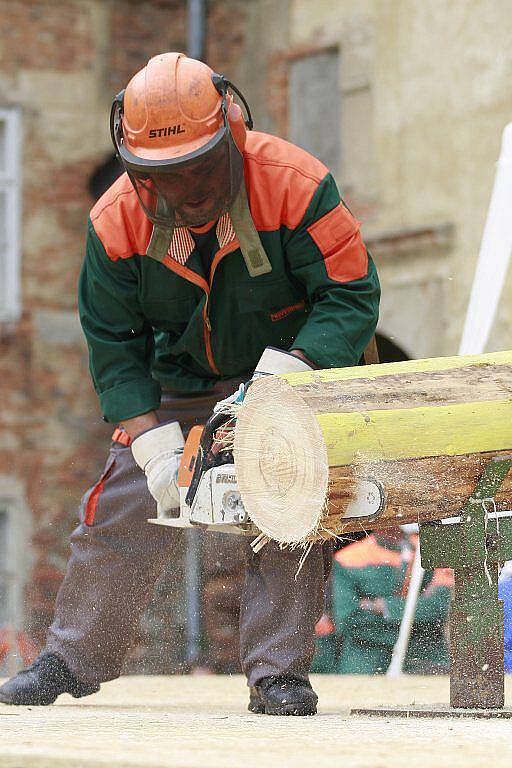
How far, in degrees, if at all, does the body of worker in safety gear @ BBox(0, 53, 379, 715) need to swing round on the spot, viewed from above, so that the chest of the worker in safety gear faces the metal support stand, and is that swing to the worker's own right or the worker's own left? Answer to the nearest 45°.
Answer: approximately 45° to the worker's own left

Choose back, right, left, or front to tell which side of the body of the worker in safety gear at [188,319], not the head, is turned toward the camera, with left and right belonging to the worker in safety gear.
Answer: front

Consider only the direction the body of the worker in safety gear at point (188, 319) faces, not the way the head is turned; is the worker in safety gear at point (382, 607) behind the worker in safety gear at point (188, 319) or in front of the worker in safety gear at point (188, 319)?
behind

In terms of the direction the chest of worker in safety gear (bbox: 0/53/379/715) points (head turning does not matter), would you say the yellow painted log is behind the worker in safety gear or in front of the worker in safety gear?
in front

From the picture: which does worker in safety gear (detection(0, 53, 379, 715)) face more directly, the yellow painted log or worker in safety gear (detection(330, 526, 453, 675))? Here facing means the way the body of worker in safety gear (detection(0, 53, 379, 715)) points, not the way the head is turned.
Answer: the yellow painted log

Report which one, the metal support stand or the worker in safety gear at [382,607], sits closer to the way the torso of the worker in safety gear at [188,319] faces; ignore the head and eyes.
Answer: the metal support stand
